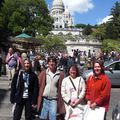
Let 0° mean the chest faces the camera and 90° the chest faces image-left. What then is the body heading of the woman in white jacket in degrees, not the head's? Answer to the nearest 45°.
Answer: approximately 0°

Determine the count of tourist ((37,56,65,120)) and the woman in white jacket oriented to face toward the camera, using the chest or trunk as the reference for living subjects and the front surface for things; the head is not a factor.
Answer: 2

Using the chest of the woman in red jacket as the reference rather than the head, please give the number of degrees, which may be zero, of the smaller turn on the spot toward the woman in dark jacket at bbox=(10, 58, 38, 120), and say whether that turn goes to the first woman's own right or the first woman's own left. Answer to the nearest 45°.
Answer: approximately 45° to the first woman's own right

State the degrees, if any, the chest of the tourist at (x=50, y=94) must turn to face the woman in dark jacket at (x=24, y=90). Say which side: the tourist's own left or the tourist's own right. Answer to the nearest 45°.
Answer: approximately 90° to the tourist's own right

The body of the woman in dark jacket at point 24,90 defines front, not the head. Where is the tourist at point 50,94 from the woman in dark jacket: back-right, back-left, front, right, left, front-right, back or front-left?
left

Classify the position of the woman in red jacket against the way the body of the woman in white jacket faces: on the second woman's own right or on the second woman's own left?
on the second woman's own left

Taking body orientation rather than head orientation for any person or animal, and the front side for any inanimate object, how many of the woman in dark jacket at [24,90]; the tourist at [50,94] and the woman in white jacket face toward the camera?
3

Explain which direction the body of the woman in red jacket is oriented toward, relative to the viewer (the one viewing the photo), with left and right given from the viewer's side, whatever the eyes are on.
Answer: facing the viewer and to the left of the viewer
